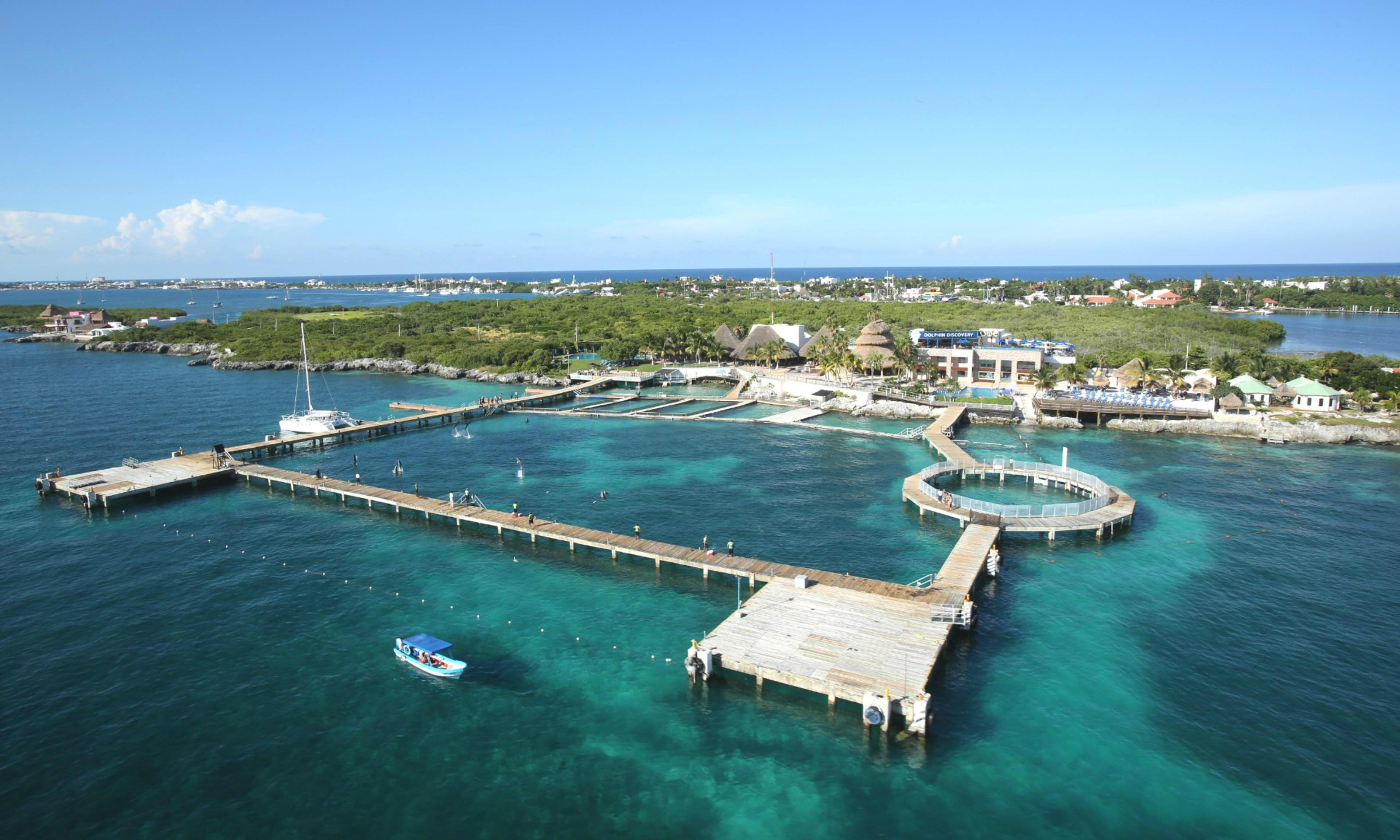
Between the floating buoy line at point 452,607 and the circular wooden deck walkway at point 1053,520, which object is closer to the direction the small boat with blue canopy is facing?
the circular wooden deck walkway

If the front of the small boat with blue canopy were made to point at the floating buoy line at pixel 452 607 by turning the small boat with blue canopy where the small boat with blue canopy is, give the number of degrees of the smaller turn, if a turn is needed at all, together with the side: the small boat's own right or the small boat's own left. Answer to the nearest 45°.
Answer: approximately 135° to the small boat's own left

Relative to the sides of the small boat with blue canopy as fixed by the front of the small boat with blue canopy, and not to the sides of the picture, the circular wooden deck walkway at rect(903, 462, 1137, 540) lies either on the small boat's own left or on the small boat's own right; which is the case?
on the small boat's own left

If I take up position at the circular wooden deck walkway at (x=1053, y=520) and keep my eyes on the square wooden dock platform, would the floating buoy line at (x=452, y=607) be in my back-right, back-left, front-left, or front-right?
front-right

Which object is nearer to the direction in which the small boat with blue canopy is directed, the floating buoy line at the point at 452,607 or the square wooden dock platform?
the square wooden dock platform

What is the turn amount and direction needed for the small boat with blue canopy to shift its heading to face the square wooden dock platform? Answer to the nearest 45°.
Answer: approximately 45° to its left
